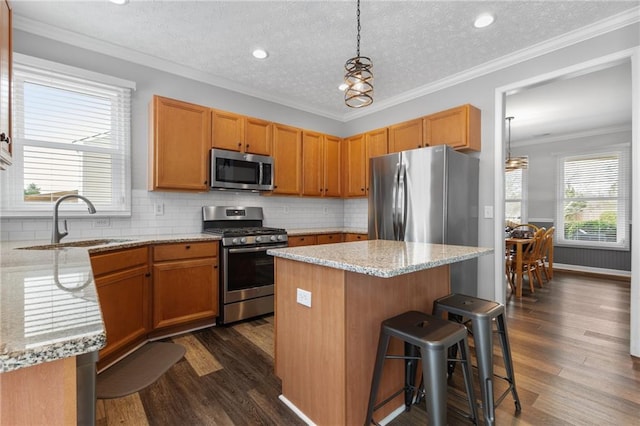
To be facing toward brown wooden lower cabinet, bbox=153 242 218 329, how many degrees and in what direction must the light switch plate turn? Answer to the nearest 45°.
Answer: approximately 45° to its right

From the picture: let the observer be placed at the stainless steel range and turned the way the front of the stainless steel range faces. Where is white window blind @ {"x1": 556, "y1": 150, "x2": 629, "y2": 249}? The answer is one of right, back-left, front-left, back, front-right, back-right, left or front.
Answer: front-left

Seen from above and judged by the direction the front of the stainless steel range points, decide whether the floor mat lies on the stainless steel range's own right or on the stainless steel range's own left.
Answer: on the stainless steel range's own right

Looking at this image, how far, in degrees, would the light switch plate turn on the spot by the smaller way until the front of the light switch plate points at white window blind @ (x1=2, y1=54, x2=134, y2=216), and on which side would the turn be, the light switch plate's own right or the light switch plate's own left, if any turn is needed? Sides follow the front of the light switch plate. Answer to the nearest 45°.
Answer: approximately 45° to the light switch plate's own right

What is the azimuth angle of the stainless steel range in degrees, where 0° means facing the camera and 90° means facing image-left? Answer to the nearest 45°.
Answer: approximately 315°

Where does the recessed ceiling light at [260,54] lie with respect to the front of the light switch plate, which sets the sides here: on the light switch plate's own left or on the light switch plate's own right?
on the light switch plate's own right

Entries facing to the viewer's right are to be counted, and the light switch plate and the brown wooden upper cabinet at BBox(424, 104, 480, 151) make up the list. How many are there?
0
